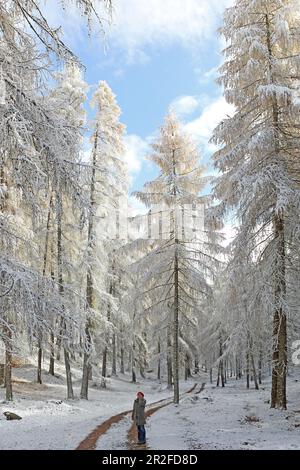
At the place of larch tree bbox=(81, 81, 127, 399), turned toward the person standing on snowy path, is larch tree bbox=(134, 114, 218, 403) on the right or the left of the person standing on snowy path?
left
